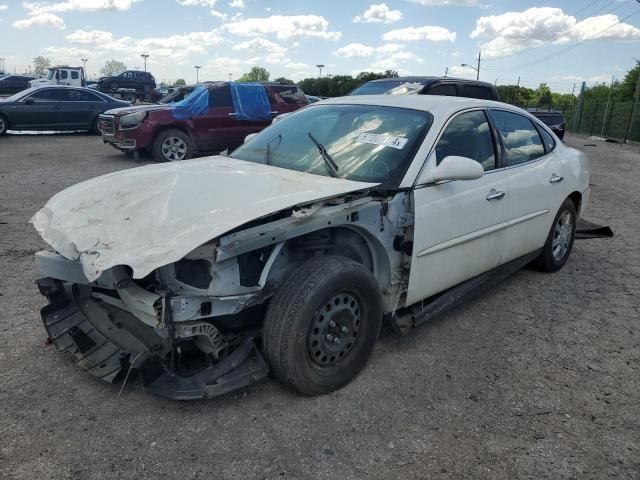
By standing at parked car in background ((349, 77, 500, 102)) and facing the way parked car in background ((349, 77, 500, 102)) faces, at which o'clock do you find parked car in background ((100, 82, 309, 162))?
parked car in background ((100, 82, 309, 162)) is roughly at 2 o'clock from parked car in background ((349, 77, 500, 102)).

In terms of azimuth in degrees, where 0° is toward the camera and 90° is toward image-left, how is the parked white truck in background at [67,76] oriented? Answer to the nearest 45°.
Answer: approximately 90°

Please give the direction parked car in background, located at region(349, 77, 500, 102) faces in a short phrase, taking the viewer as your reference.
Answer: facing the viewer and to the left of the viewer

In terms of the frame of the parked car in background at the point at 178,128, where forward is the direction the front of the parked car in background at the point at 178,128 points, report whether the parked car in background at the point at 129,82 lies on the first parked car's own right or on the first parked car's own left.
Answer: on the first parked car's own right

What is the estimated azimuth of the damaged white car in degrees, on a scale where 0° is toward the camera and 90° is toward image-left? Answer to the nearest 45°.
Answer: approximately 45°

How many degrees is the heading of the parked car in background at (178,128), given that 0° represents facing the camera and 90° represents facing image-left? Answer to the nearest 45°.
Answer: approximately 45°

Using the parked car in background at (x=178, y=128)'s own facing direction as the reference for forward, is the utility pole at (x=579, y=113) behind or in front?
behind

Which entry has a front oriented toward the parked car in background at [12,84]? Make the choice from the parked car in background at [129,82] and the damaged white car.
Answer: the parked car in background at [129,82]

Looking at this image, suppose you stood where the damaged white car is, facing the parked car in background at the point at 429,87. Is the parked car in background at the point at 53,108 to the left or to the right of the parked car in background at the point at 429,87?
left
